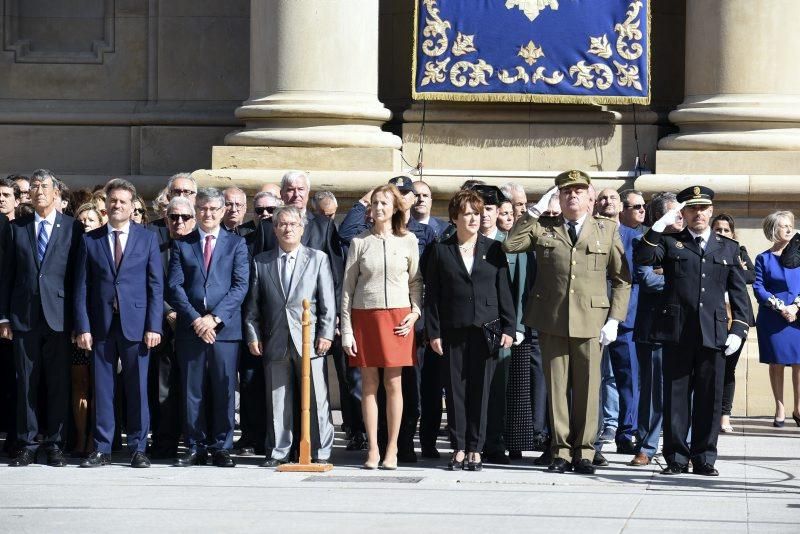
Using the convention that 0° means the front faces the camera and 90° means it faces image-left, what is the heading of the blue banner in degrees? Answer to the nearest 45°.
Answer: approximately 0°

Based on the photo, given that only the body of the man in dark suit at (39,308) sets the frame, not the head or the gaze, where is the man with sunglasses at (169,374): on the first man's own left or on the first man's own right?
on the first man's own left

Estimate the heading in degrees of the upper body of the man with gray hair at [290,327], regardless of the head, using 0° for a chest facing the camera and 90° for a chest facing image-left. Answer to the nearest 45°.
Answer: approximately 0°

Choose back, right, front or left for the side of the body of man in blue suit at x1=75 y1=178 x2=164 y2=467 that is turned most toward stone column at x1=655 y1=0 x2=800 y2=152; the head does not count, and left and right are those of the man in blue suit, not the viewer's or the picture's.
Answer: left

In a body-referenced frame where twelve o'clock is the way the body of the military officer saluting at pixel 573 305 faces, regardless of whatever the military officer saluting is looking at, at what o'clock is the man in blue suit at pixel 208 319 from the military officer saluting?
The man in blue suit is roughly at 3 o'clock from the military officer saluting.
